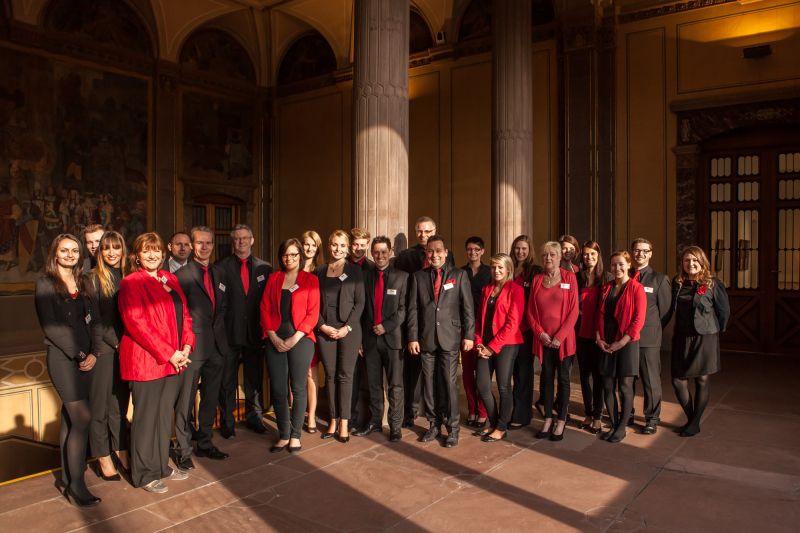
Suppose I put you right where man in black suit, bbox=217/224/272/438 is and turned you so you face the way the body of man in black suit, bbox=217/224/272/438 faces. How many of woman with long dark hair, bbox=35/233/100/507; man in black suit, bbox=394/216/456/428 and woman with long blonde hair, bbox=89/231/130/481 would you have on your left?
1

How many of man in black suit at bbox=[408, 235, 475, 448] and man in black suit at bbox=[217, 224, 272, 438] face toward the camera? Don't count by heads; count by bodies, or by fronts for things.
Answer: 2

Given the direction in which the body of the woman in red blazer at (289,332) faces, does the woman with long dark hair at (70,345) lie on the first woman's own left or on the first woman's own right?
on the first woman's own right

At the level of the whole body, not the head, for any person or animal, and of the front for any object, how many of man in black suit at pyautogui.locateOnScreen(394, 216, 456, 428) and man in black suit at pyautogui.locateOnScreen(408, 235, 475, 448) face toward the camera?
2

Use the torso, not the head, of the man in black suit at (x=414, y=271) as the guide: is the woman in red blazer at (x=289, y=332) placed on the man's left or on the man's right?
on the man's right

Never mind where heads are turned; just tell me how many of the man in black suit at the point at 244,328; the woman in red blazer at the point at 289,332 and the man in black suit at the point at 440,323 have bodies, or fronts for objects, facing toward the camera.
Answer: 3

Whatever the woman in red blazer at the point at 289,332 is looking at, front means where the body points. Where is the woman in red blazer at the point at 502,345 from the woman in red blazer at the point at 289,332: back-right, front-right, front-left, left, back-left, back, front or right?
left
